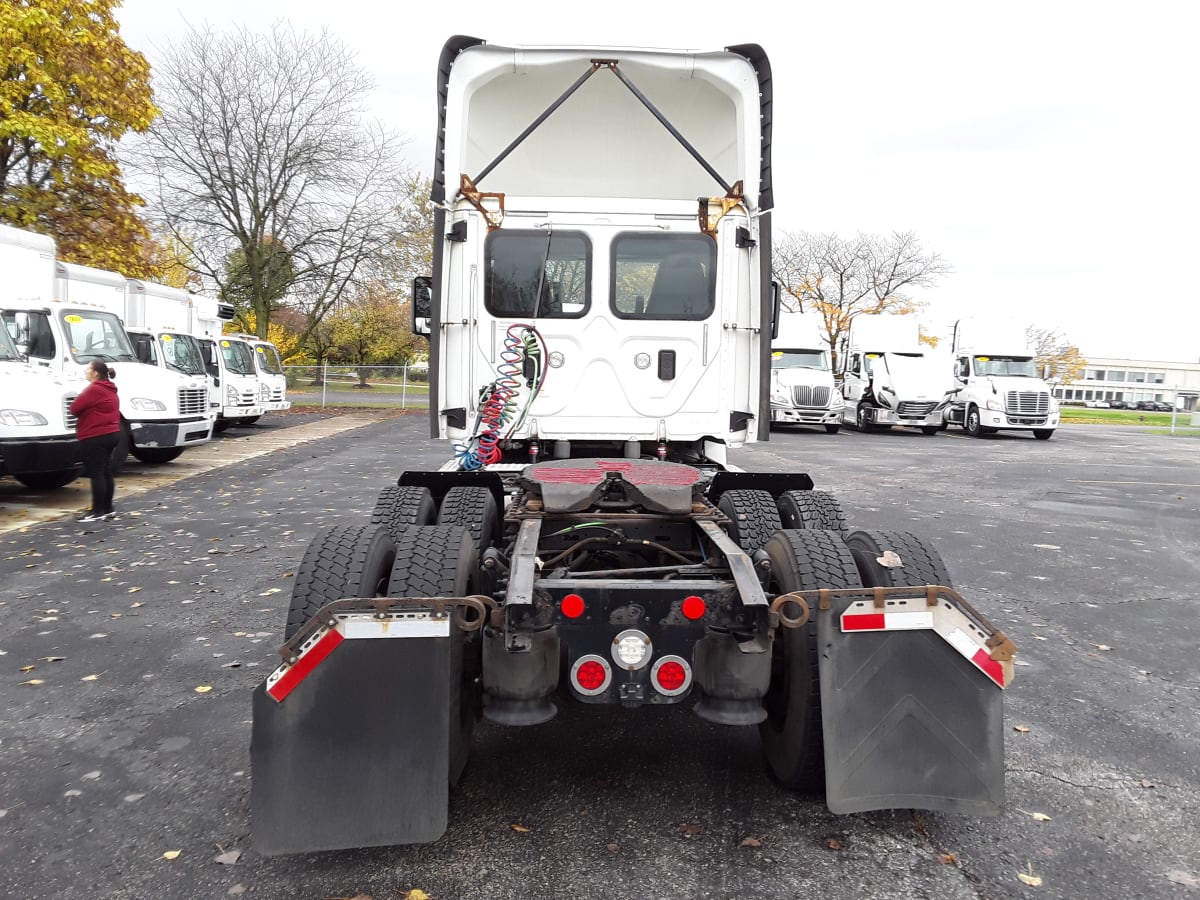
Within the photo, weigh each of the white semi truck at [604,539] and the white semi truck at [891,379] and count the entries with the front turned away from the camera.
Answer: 1

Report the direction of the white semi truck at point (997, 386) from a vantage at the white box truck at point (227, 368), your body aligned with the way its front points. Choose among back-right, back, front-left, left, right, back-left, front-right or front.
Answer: front-left

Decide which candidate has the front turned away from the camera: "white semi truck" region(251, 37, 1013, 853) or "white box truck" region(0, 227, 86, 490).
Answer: the white semi truck

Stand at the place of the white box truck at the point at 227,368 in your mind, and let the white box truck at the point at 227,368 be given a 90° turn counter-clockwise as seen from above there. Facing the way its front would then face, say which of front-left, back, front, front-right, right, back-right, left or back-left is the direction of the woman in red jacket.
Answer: back-right

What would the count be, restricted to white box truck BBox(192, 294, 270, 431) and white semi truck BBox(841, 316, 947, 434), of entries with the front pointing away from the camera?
0

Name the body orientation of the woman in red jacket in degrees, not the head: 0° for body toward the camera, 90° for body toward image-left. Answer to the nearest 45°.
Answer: approximately 90°

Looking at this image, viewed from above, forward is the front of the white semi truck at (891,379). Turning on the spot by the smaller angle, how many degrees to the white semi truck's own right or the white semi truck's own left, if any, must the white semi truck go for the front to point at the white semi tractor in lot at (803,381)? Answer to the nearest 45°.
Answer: approximately 90° to the white semi truck's own right

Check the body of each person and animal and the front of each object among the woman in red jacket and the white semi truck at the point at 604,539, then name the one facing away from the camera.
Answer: the white semi truck

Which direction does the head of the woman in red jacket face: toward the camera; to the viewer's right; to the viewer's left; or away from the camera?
to the viewer's left

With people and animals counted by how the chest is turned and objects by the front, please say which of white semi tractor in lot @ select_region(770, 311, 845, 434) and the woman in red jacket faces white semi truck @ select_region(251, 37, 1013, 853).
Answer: the white semi tractor in lot

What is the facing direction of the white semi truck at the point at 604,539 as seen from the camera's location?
facing away from the viewer

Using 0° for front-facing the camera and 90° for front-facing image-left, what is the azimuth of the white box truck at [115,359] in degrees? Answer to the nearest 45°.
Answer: approximately 315°
